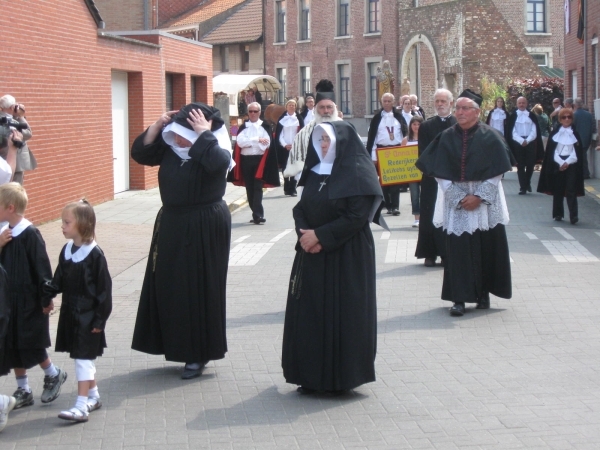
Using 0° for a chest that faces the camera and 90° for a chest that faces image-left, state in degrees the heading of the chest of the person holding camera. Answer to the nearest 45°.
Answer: approximately 270°

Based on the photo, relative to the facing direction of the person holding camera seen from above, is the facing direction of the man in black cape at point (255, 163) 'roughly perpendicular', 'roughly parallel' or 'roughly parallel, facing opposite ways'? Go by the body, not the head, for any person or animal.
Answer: roughly perpendicular

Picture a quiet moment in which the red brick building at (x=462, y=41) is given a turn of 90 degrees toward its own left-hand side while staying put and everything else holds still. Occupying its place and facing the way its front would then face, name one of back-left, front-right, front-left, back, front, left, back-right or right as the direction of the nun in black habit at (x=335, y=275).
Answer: right

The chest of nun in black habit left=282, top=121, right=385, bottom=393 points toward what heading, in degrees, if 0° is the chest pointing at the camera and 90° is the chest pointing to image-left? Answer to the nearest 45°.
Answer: approximately 45°

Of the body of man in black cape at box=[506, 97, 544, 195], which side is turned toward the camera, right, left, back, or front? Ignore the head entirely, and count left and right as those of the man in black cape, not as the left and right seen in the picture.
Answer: front

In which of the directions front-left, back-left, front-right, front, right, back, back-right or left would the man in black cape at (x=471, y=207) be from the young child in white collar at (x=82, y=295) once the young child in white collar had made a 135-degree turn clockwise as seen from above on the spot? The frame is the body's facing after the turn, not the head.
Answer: front-right

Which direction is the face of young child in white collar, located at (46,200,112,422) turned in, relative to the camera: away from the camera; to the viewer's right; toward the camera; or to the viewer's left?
to the viewer's left

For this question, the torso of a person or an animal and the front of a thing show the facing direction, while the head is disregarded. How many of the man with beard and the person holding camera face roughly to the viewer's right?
1

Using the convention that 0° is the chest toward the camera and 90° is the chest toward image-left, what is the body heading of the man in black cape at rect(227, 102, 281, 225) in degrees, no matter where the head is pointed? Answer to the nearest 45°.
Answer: approximately 0°

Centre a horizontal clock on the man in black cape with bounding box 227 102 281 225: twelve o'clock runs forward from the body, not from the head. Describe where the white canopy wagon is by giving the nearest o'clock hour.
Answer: The white canopy wagon is roughly at 6 o'clock from the man in black cape.

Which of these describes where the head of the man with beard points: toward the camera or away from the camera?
toward the camera

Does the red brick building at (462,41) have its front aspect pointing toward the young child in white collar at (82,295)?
yes

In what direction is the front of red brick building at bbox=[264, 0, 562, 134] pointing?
toward the camera
